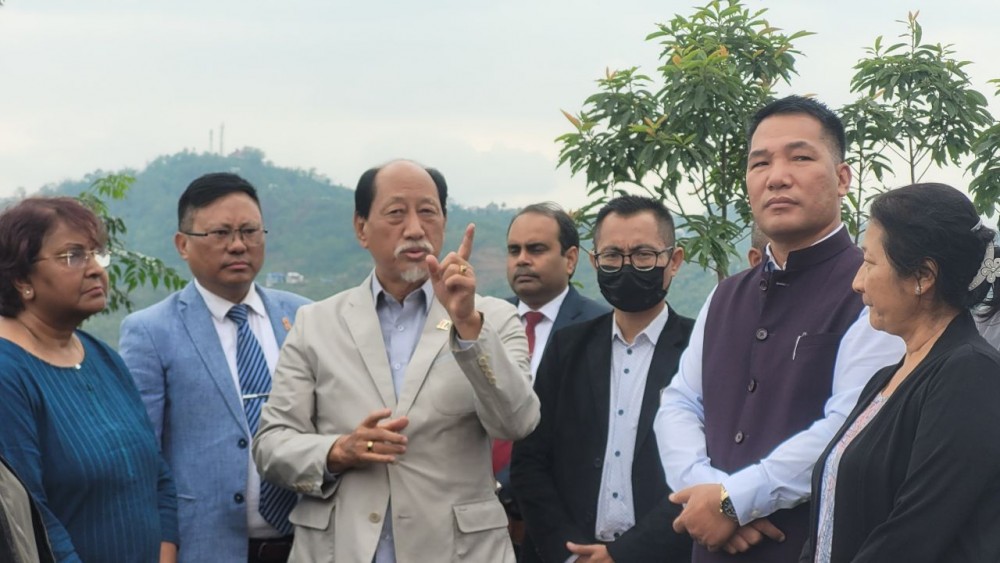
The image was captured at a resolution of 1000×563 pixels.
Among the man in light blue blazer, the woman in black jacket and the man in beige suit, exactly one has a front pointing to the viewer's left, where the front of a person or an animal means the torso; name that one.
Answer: the woman in black jacket

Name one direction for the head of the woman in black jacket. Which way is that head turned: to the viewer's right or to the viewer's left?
to the viewer's left

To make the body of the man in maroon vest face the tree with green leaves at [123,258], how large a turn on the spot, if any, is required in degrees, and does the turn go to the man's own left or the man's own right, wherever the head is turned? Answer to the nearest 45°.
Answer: approximately 90° to the man's own right

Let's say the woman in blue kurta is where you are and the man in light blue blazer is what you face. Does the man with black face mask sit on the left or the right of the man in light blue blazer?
right

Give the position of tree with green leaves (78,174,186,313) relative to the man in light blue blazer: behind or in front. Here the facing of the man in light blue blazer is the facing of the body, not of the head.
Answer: behind

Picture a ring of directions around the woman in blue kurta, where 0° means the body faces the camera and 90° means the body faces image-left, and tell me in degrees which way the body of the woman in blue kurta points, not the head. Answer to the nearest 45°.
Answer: approximately 315°

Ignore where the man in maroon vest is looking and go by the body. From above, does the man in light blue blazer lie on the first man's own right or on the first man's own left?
on the first man's own right

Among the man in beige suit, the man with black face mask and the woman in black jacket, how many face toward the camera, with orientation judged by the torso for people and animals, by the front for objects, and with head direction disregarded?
2

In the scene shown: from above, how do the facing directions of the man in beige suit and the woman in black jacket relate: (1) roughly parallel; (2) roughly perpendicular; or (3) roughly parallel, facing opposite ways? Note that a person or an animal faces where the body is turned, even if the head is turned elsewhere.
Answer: roughly perpendicular

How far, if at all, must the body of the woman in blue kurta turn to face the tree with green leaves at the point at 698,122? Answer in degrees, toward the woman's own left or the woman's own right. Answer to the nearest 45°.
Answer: approximately 90° to the woman's own left

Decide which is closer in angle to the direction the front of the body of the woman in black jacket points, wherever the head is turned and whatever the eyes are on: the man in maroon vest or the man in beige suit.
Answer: the man in beige suit

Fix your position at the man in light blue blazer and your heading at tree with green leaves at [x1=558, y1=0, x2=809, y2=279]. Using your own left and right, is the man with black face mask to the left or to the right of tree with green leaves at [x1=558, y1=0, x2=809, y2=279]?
right

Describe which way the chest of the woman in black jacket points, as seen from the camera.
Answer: to the viewer's left
